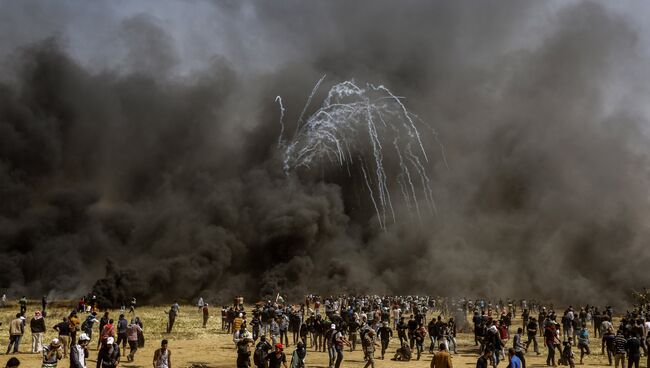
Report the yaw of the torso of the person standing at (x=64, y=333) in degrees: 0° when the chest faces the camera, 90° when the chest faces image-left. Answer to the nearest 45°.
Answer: approximately 180°

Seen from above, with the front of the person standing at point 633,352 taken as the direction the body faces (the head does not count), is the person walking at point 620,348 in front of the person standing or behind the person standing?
in front

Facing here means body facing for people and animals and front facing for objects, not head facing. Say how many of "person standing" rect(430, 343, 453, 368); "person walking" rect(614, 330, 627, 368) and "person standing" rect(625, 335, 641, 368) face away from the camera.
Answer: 3

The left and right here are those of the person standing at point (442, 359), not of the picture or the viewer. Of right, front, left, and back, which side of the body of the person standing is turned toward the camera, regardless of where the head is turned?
back

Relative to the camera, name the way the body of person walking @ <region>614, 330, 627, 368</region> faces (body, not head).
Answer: away from the camera

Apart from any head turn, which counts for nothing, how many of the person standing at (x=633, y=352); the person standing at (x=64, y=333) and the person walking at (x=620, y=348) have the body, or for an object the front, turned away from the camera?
3

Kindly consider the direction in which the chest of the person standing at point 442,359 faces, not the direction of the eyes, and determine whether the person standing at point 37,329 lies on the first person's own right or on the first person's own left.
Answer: on the first person's own left

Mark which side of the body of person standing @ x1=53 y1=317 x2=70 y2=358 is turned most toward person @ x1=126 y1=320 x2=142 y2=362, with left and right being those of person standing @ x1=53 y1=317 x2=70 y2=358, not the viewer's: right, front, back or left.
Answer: right

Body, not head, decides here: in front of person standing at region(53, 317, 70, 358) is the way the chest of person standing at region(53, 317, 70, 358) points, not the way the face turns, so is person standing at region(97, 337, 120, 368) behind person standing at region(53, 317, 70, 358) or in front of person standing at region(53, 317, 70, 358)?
behind

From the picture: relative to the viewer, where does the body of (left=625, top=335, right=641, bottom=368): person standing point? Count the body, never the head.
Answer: away from the camera

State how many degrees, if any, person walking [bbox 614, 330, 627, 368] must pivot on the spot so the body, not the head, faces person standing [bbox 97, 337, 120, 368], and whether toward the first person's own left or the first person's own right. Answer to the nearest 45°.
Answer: approximately 135° to the first person's own left
